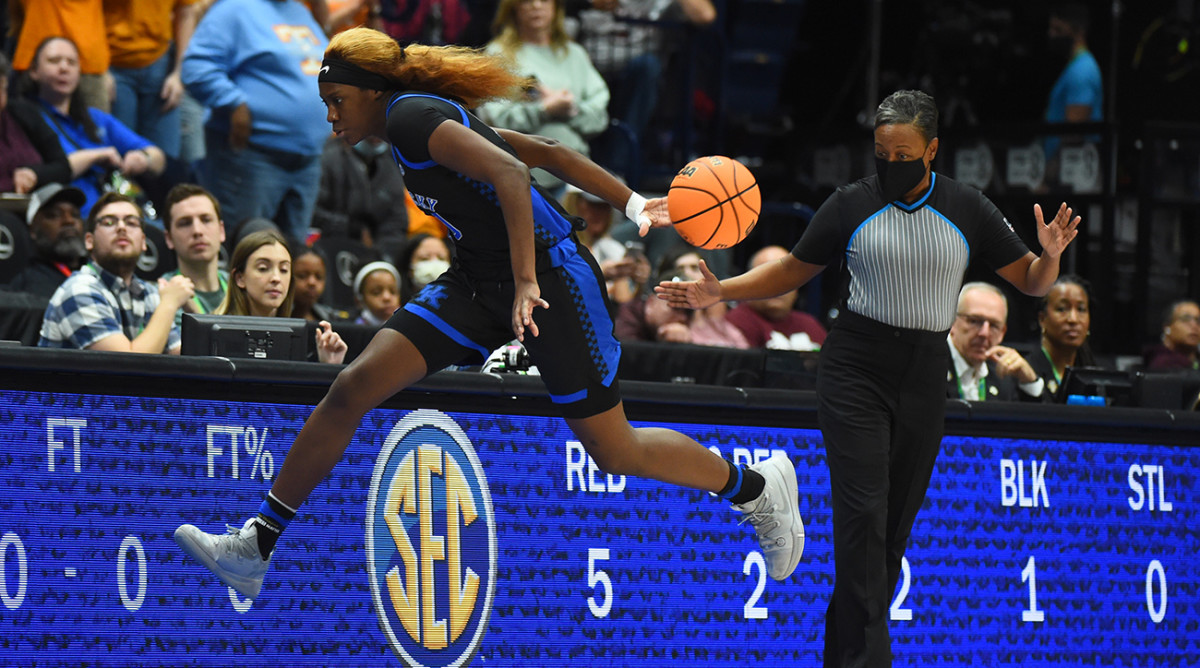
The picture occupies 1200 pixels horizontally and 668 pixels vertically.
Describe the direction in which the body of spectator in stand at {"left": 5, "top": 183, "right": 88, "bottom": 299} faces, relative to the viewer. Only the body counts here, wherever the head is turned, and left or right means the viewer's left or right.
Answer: facing the viewer and to the right of the viewer

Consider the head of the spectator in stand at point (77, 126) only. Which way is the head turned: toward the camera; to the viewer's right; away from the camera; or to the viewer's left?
toward the camera

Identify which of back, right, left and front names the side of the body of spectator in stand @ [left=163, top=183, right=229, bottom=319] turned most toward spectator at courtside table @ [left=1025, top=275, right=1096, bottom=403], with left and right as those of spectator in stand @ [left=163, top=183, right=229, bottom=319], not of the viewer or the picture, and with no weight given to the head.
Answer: left

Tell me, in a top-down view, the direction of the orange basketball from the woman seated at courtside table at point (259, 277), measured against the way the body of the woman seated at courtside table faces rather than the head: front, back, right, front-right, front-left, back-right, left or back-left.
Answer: front

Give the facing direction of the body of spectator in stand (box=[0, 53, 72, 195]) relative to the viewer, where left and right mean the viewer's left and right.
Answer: facing the viewer

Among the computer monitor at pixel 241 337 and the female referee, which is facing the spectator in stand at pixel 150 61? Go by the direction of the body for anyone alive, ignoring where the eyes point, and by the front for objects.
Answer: the computer monitor

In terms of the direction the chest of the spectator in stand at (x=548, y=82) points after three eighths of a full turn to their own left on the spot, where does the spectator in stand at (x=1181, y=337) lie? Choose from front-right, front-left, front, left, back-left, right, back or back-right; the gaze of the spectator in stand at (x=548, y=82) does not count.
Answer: front-right

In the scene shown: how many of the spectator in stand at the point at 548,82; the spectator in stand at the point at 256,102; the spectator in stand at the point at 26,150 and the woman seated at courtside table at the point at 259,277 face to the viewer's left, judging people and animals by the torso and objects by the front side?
0

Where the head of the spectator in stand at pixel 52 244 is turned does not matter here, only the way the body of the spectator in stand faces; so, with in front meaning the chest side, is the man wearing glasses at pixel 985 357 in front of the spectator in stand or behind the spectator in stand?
in front

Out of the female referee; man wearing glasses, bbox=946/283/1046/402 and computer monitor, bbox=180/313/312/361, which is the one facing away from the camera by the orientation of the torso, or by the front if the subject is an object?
the computer monitor

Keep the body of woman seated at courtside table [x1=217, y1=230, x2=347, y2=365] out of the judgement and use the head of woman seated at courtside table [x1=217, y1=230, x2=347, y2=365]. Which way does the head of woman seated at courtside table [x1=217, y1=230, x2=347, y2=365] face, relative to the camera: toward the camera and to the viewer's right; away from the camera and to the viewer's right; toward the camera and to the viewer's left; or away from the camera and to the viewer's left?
toward the camera and to the viewer's right

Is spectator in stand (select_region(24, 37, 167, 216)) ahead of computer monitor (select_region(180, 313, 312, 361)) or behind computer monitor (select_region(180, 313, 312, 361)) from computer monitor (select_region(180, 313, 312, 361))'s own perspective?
ahead

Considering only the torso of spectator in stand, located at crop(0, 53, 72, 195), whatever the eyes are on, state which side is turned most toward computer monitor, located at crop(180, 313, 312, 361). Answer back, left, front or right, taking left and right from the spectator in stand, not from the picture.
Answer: front

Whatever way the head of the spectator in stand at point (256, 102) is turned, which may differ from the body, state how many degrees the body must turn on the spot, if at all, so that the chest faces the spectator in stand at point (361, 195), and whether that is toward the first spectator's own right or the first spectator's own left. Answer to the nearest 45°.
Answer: approximately 90° to the first spectator's own left

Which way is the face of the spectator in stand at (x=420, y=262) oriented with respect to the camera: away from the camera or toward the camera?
toward the camera

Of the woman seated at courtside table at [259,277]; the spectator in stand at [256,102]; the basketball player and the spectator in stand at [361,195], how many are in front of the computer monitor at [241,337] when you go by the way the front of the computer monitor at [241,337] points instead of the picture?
3

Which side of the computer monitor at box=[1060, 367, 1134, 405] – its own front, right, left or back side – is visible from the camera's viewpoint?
back
